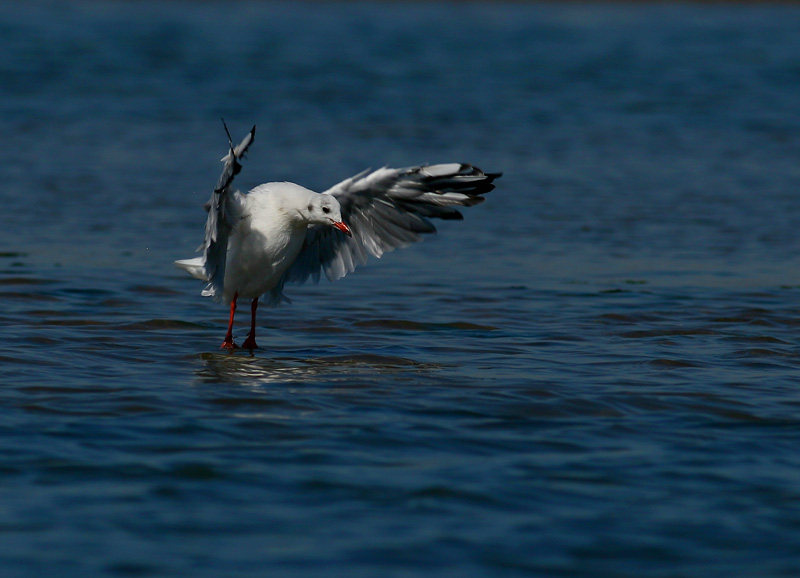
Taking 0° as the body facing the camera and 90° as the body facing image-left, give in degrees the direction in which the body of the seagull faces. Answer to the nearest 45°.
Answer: approximately 315°
